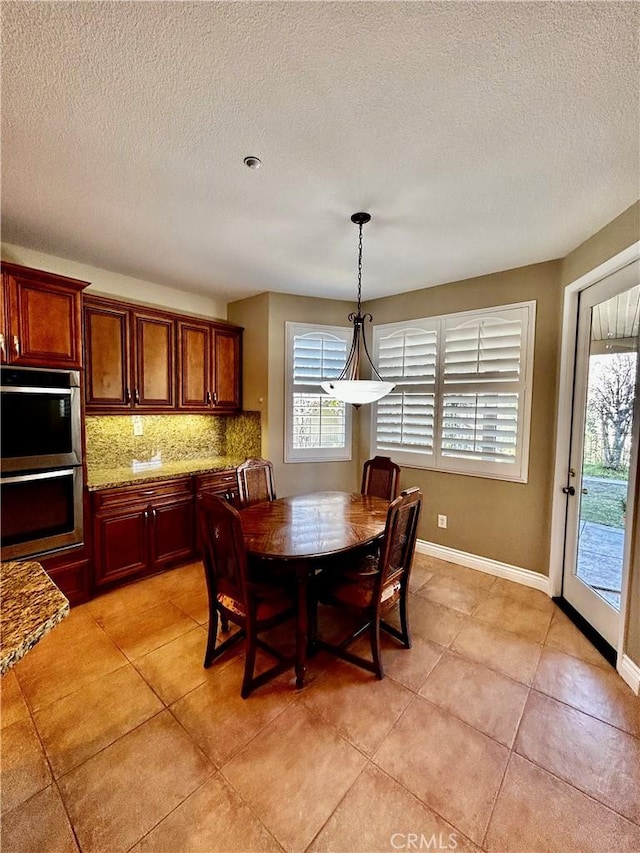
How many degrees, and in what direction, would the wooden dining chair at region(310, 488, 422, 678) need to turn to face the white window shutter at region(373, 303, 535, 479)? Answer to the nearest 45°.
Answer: approximately 90° to its right

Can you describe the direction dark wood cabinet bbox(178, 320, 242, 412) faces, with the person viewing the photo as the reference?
facing the viewer and to the right of the viewer

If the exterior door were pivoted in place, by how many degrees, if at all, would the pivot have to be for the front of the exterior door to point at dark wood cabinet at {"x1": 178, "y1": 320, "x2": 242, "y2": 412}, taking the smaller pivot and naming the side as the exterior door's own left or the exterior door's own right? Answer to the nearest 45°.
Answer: approximately 45° to the exterior door's own right

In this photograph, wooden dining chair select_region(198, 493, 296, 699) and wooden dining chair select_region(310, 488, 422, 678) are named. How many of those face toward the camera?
0

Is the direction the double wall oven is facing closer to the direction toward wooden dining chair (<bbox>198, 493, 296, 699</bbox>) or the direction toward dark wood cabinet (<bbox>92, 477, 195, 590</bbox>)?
the wooden dining chair

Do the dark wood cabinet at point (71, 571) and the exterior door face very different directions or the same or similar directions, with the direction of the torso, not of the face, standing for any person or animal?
very different directions

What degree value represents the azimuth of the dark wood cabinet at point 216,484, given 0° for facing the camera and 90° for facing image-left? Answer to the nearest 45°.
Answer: approximately 315°

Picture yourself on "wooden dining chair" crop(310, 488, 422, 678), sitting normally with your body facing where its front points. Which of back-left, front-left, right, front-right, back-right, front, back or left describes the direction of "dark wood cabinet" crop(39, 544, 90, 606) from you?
front-left

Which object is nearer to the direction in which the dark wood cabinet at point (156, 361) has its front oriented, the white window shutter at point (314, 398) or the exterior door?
the exterior door

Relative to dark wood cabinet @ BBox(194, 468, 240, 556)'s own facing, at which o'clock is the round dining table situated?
The round dining table is roughly at 1 o'clock from the dark wood cabinet.

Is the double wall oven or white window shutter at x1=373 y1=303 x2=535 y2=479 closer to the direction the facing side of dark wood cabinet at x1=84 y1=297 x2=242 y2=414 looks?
the white window shutter

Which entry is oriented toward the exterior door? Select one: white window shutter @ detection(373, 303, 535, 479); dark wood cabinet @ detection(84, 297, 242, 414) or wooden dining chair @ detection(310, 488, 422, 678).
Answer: the dark wood cabinet

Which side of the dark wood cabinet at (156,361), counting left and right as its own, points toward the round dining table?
front

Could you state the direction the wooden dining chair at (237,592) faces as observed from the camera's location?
facing away from the viewer and to the right of the viewer

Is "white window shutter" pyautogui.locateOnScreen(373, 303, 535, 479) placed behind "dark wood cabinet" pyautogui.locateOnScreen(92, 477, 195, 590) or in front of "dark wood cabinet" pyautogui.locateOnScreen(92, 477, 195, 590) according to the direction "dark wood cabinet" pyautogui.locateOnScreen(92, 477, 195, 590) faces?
in front
